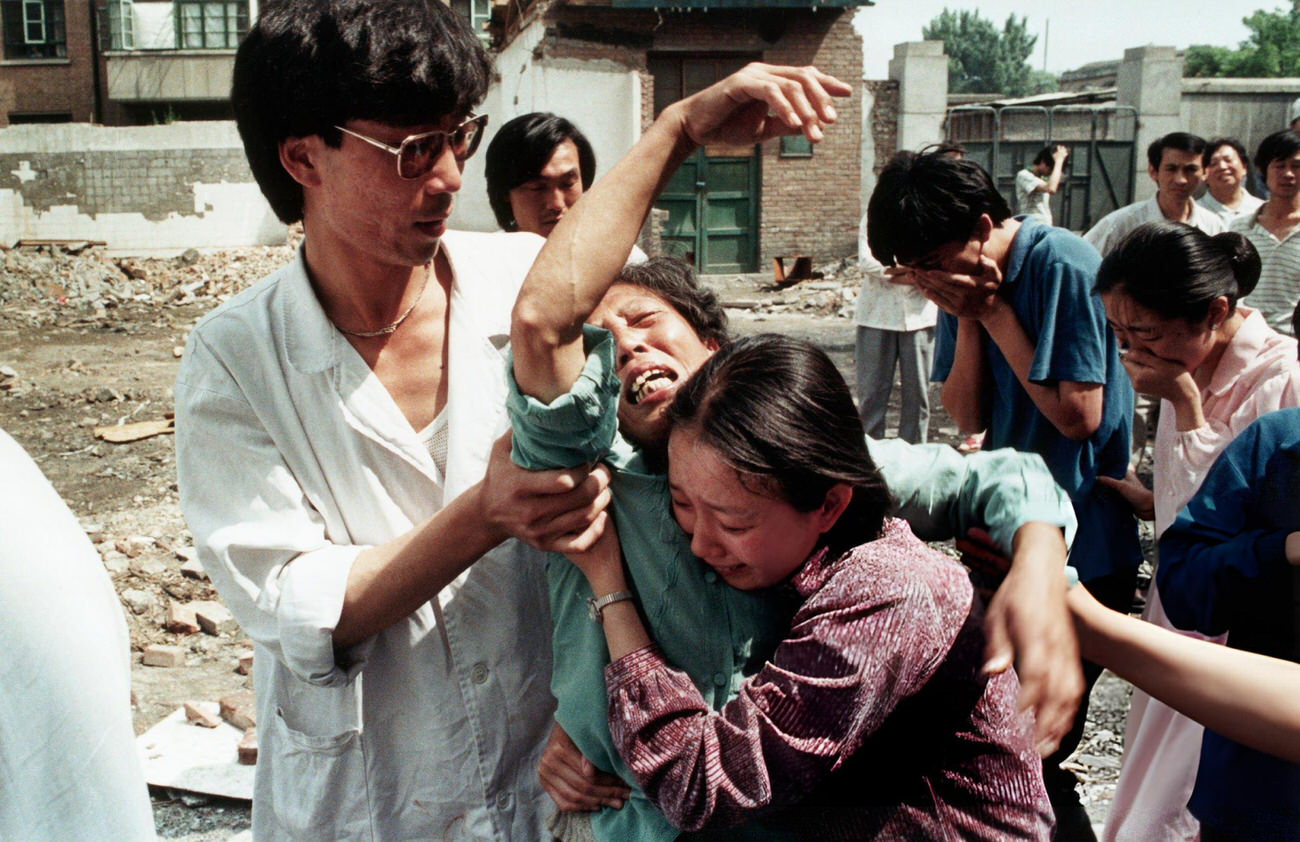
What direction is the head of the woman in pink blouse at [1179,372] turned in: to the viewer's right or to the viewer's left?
to the viewer's left

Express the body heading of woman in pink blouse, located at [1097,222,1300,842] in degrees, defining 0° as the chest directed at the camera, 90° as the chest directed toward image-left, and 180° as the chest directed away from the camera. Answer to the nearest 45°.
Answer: approximately 45°

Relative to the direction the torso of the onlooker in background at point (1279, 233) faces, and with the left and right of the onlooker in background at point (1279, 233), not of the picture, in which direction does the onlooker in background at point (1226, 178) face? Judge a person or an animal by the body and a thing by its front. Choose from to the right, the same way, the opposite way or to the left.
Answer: the same way

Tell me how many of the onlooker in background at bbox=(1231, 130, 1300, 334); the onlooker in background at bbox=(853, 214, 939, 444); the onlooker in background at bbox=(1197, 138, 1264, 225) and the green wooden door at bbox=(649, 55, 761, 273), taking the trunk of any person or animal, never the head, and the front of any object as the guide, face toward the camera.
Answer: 4

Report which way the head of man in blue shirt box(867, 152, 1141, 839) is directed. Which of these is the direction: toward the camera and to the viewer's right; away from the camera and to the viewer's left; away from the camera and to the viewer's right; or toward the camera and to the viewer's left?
toward the camera and to the viewer's left

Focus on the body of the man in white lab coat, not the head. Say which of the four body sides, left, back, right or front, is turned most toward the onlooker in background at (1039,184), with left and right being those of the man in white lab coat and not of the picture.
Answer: left

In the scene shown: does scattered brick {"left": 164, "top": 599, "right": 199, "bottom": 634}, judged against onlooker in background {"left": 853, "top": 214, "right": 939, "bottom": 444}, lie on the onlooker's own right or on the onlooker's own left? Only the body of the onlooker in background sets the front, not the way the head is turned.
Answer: on the onlooker's own right

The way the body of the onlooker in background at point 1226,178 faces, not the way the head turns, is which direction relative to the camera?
toward the camera

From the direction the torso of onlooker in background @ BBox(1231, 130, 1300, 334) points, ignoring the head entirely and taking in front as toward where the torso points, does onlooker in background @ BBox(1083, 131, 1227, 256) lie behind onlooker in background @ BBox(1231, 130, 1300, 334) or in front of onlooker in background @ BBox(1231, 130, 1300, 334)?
behind

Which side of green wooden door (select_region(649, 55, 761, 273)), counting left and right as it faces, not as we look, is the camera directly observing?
front

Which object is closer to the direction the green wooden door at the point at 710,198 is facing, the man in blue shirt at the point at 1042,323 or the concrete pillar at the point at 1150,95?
the man in blue shirt

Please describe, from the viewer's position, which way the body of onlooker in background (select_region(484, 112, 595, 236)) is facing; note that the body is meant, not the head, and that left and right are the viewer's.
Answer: facing the viewer and to the right of the viewer

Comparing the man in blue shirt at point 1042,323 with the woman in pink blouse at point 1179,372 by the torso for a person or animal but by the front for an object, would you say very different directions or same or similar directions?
same or similar directions

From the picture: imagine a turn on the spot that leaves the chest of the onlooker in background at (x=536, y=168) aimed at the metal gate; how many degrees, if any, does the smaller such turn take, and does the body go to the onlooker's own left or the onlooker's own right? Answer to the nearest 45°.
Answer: approximately 90° to the onlooker's own left
